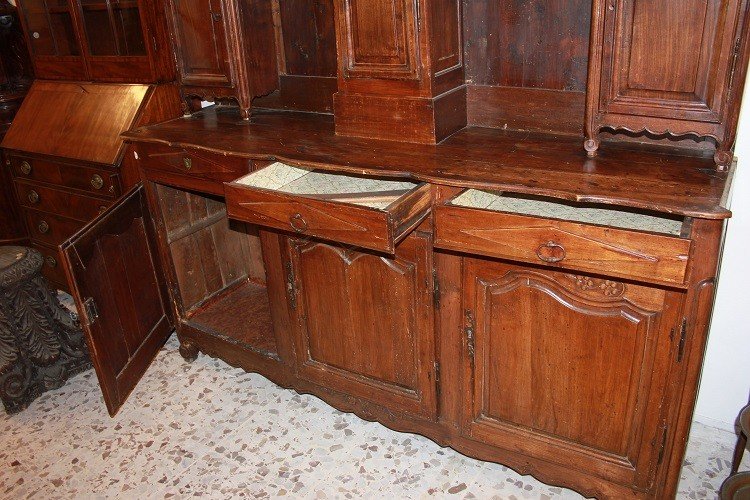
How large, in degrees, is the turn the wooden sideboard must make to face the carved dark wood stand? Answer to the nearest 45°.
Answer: approximately 45° to its right

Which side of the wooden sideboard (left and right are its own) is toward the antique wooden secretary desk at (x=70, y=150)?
right

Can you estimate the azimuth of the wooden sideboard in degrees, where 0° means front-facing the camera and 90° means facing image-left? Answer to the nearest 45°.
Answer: approximately 45°

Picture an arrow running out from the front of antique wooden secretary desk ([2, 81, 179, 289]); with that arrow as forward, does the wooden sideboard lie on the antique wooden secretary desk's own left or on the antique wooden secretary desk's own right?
on the antique wooden secretary desk's own left

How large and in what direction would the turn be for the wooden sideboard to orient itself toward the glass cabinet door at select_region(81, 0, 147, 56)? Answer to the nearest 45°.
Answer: approximately 90° to its right
